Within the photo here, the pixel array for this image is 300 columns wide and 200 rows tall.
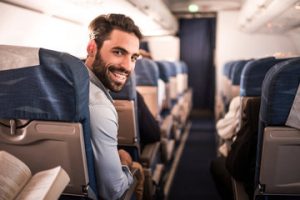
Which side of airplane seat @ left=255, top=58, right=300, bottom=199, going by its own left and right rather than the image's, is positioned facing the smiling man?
left

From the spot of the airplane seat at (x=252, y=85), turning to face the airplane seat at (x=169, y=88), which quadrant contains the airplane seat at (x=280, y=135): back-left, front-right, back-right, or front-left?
back-left

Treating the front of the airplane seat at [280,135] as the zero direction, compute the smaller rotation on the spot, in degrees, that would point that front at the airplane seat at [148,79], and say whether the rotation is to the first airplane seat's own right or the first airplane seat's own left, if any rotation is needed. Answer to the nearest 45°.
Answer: approximately 45° to the first airplane seat's own left

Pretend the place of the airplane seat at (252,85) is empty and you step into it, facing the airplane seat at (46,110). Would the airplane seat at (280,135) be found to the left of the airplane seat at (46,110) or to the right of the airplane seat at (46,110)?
left

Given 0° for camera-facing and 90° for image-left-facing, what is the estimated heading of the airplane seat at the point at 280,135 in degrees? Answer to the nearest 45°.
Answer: approximately 180°

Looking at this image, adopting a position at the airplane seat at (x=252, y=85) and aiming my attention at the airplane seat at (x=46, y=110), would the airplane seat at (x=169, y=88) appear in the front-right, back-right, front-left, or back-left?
back-right

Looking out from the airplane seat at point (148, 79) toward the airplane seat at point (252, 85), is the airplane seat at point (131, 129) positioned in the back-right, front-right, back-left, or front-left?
front-right

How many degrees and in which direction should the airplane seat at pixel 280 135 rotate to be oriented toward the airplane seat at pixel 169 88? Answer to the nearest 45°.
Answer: approximately 45° to its left

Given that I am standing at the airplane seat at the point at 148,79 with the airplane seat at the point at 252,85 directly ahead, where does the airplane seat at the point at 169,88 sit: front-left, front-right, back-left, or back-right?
back-left

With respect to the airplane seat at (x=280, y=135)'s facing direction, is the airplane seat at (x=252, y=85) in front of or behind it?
in front

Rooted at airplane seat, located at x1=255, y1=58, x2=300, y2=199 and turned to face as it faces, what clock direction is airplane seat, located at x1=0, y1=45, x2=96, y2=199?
airplane seat, located at x1=0, y1=45, x2=96, y2=199 is roughly at 8 o'clock from airplane seat, located at x1=255, y1=58, x2=300, y2=199.
